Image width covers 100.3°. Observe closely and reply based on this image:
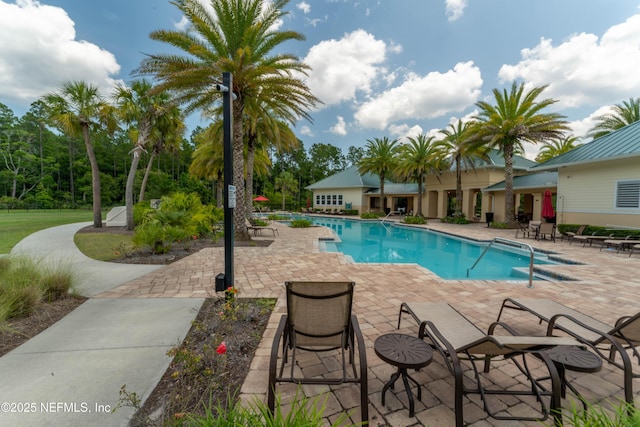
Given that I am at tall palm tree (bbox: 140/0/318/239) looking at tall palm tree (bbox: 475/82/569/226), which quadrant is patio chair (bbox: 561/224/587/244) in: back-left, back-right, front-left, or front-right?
front-right

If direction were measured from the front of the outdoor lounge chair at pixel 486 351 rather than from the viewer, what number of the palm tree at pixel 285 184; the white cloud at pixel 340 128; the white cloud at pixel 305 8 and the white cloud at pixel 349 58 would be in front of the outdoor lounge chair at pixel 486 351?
4

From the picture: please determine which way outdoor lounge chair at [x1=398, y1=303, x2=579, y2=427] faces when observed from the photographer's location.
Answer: facing away from the viewer and to the left of the viewer

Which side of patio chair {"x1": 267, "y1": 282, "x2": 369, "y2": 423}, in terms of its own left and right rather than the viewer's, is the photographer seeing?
back

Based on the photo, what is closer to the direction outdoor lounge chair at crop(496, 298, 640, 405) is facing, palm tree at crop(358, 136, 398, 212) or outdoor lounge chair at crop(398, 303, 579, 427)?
the palm tree

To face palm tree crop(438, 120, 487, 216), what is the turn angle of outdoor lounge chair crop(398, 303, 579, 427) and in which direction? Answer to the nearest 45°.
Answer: approximately 45° to its right

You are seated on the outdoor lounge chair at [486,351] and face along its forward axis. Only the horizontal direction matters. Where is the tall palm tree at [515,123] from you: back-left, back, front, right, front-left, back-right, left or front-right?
front-right

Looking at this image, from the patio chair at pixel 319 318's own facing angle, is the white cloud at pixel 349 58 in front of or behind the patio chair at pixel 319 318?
in front

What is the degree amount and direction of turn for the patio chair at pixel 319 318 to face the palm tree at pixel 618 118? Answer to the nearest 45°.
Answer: approximately 45° to its right

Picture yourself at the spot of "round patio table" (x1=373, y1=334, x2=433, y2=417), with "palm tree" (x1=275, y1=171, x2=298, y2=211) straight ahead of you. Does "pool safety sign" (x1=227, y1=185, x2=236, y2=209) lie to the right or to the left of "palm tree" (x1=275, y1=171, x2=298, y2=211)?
left

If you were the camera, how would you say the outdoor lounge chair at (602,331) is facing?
facing away from the viewer and to the left of the viewer

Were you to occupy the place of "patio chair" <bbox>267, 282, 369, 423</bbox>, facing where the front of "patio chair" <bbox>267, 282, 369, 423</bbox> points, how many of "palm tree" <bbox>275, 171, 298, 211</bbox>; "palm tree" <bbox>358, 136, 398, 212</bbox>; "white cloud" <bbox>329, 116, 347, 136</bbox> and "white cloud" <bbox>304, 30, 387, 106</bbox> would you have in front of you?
4

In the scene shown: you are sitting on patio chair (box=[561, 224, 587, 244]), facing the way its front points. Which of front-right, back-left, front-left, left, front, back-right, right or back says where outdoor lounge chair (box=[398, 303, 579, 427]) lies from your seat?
left

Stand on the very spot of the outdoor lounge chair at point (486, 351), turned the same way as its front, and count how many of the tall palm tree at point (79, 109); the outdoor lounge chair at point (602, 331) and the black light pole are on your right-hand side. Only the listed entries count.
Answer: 1

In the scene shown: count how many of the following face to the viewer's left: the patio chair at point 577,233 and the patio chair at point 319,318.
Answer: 1

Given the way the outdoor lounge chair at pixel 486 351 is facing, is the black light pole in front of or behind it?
in front

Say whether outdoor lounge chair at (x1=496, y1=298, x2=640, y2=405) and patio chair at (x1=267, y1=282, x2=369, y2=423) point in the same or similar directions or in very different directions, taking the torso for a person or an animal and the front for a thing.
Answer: same or similar directions

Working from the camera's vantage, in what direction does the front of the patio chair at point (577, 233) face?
facing to the left of the viewer

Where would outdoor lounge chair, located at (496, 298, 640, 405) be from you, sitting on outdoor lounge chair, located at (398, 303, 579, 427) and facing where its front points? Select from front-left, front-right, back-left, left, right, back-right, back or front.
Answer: right
